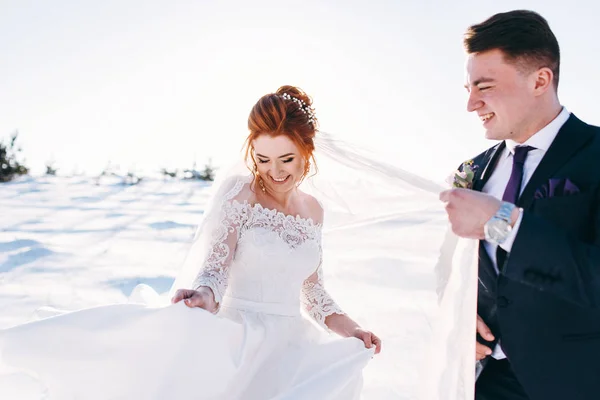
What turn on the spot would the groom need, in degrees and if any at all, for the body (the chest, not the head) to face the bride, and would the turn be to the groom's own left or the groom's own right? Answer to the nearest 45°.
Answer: approximately 45° to the groom's own right

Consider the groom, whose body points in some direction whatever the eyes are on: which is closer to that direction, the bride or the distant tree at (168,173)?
the bride

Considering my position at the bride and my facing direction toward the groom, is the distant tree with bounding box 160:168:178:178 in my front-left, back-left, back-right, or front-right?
back-left

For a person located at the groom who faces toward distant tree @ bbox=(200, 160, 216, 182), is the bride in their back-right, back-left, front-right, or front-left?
front-left

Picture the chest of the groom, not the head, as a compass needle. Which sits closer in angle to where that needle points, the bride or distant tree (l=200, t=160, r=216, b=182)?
the bride

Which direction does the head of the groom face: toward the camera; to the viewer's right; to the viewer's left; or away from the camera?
to the viewer's left

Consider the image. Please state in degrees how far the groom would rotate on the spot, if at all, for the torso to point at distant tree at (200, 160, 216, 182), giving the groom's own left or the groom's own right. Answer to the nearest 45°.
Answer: approximately 90° to the groom's own right

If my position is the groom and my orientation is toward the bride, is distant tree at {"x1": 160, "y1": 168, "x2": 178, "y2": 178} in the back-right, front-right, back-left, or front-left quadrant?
front-right

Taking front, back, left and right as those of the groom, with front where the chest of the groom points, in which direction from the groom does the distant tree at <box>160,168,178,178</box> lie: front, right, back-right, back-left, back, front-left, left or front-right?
right
